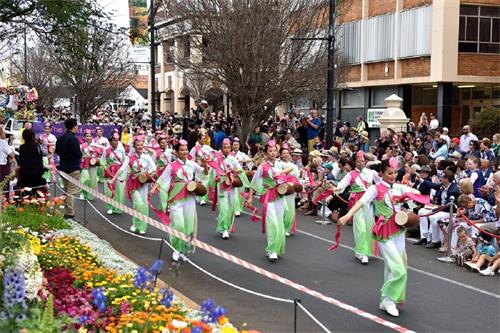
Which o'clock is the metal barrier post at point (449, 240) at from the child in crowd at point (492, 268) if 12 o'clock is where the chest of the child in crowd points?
The metal barrier post is roughly at 2 o'clock from the child in crowd.

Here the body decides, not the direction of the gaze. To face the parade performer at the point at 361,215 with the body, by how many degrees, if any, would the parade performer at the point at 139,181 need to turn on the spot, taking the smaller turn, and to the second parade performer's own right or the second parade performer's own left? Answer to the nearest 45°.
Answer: approximately 45° to the second parade performer's own left

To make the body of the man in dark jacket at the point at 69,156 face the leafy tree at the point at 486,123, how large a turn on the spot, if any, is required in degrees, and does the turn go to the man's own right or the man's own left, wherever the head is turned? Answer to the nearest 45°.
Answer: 0° — they already face it

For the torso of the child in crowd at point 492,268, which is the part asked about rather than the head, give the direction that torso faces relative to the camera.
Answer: to the viewer's left

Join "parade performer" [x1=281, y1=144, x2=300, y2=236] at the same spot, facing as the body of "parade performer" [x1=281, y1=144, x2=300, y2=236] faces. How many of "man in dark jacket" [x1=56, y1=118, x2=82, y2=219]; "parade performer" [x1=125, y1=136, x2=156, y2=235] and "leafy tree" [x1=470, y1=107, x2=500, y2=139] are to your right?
2

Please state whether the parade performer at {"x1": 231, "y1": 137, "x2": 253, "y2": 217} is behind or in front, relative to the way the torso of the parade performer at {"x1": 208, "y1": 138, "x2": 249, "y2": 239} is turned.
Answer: behind

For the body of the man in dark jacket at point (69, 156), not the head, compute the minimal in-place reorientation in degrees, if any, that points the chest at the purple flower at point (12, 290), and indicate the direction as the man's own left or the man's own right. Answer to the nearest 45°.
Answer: approximately 135° to the man's own right

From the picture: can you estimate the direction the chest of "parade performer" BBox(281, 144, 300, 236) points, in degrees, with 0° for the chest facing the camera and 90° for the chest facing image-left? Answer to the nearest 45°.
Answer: approximately 0°

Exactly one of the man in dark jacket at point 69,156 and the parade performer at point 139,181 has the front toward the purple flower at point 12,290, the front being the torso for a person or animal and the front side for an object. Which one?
the parade performer
